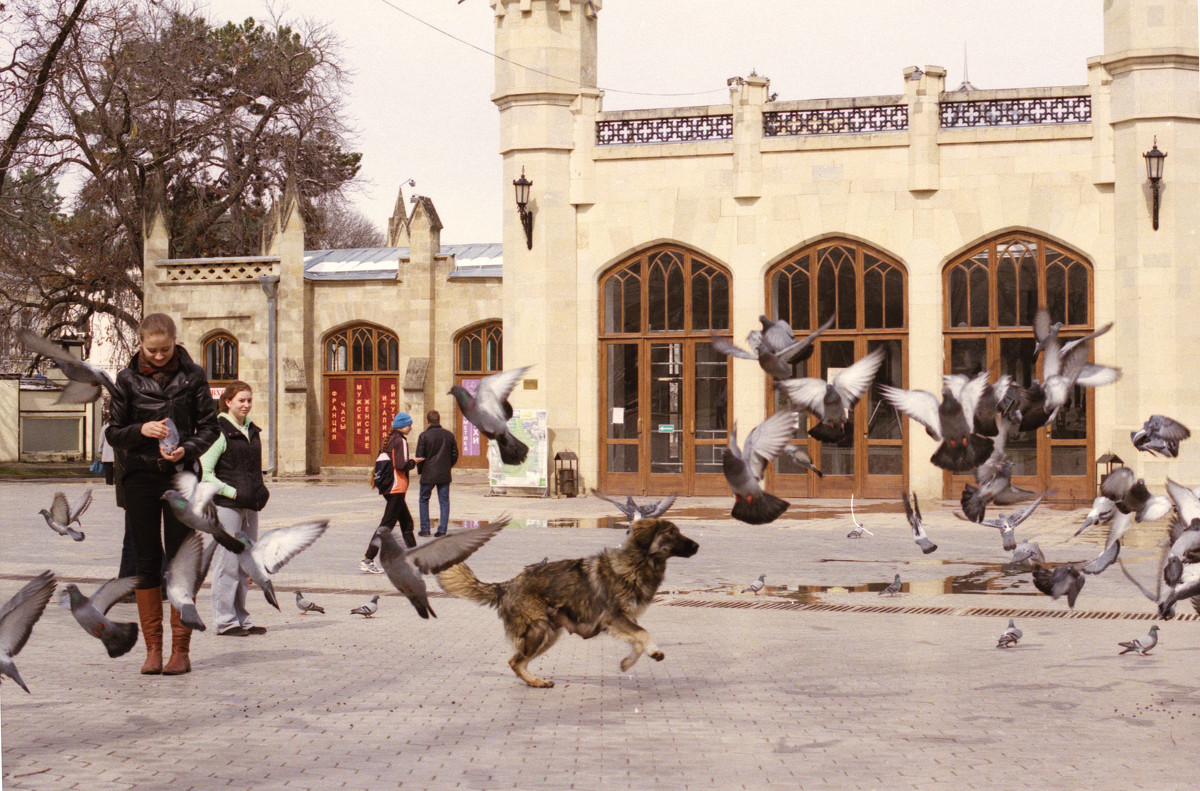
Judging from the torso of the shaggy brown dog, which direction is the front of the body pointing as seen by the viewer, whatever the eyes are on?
to the viewer's right

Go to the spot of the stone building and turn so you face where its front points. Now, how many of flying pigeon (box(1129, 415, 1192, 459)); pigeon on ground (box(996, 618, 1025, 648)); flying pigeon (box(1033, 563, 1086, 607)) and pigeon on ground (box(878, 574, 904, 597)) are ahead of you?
4

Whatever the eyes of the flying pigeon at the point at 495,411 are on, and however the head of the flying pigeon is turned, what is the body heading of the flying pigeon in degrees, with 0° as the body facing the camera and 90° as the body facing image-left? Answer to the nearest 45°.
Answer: approximately 90°

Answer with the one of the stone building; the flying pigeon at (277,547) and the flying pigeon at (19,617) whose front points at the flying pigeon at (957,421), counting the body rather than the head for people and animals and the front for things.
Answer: the stone building

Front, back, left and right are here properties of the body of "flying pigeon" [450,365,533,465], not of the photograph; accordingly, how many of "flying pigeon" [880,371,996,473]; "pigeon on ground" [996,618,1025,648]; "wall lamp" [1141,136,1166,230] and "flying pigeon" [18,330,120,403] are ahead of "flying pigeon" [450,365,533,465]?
1

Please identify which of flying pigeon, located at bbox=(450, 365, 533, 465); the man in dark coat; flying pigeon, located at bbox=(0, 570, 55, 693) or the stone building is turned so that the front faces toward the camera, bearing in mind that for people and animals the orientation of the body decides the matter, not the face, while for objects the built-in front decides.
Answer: the stone building

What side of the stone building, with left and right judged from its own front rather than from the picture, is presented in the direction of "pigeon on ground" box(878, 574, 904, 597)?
front

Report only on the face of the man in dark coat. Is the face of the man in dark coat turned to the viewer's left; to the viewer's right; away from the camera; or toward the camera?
away from the camera

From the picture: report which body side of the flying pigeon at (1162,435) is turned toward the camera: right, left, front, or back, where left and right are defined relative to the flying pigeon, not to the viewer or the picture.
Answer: left

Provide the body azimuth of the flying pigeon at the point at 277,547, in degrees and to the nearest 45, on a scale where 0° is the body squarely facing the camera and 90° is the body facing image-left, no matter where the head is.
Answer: approximately 90°

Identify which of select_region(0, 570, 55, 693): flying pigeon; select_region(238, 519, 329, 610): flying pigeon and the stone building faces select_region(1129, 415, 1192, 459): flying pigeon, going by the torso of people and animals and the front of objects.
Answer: the stone building

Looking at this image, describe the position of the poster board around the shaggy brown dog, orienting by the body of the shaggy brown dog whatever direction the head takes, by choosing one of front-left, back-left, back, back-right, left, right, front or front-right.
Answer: left
